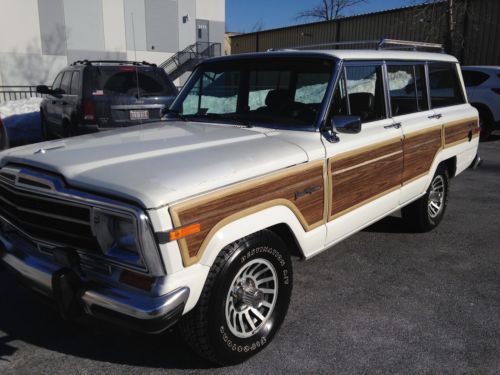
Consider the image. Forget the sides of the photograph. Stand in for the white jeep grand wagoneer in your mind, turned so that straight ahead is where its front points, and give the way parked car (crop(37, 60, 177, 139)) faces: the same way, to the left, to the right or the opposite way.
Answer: to the right

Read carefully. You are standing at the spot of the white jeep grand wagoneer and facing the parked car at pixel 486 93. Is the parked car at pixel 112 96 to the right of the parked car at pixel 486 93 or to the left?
left

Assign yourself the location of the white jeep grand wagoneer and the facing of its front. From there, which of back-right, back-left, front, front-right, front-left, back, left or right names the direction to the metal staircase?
back-right

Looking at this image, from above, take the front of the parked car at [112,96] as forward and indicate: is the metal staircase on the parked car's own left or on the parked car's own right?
on the parked car's own right

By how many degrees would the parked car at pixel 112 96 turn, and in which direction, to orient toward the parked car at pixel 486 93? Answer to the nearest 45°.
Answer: approximately 135° to its right

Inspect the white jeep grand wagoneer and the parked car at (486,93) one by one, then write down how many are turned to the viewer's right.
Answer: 0

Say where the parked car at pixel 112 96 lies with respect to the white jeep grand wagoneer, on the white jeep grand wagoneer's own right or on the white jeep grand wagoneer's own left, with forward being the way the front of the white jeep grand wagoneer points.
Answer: on the white jeep grand wagoneer's own right

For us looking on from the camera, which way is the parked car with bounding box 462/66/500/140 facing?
facing away from the viewer and to the left of the viewer

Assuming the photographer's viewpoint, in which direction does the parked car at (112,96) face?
facing away from the viewer and to the left of the viewer

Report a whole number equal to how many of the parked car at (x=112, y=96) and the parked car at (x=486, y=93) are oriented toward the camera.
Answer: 0
